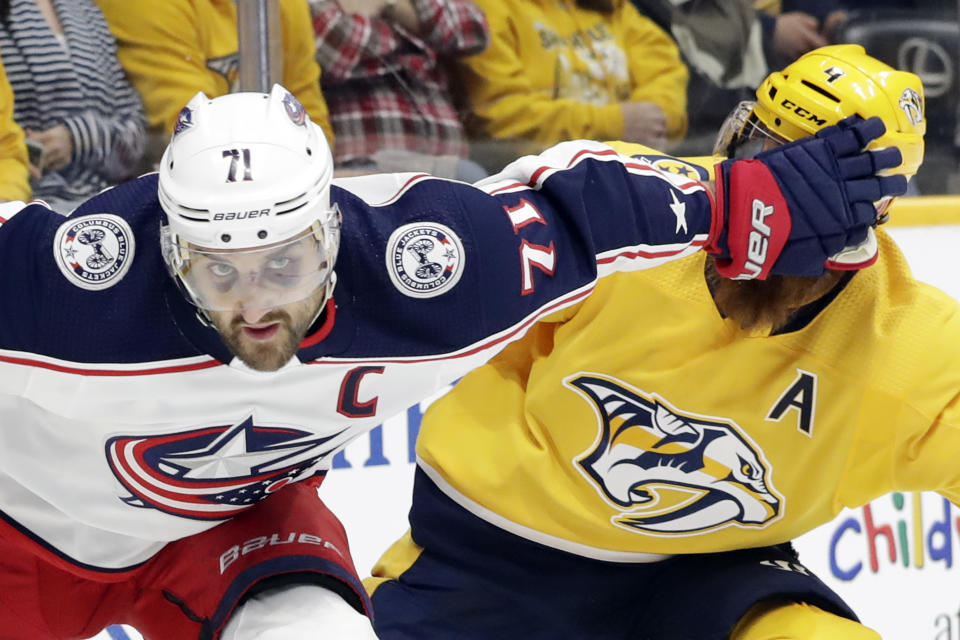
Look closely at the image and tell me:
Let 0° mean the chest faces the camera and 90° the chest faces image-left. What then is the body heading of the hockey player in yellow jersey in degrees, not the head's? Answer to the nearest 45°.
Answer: approximately 0°

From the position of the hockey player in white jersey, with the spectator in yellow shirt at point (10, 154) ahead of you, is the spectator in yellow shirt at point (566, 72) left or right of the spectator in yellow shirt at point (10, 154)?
right

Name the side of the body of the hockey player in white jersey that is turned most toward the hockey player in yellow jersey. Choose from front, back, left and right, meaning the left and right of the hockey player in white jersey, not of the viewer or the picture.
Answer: left

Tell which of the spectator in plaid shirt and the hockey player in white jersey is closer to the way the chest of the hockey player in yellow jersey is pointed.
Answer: the hockey player in white jersey

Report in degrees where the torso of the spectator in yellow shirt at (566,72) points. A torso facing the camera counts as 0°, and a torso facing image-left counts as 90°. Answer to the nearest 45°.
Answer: approximately 0°

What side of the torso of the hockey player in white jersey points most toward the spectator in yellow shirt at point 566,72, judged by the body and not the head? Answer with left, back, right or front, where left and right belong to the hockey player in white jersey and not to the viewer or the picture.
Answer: back

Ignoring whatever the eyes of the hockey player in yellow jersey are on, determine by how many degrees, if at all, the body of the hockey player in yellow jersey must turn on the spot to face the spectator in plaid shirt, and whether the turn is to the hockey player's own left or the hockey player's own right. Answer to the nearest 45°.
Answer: approximately 135° to the hockey player's own right

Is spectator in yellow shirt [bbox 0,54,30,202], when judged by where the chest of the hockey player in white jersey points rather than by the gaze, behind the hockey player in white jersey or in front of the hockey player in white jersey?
behind

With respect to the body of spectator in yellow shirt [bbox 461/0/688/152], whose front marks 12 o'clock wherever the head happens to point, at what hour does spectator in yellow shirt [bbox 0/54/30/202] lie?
spectator in yellow shirt [bbox 0/54/30/202] is roughly at 2 o'clock from spectator in yellow shirt [bbox 461/0/688/152].
